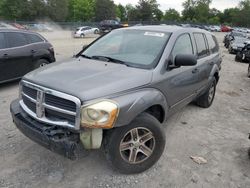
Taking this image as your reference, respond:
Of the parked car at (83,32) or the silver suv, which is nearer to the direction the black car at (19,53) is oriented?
the silver suv

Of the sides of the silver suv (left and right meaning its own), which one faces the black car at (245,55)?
back

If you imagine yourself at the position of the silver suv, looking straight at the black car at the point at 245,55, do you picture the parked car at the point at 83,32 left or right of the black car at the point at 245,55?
left

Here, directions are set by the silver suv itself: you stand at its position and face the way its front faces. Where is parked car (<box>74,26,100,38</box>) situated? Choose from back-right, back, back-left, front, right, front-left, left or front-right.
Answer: back-right
